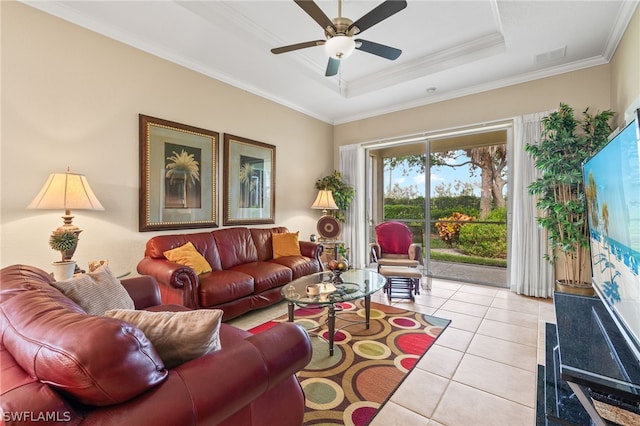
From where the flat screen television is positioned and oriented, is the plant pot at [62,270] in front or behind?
in front

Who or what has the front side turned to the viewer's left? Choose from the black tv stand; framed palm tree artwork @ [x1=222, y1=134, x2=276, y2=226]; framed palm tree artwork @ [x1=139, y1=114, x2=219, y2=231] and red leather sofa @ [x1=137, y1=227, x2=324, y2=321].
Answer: the black tv stand

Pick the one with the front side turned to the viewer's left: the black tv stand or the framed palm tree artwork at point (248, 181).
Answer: the black tv stand

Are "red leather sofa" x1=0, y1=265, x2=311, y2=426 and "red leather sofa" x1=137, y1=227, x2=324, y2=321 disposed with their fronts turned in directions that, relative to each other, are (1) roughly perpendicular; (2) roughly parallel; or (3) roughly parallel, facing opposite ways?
roughly perpendicular

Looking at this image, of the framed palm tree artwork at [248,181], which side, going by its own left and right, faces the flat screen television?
front

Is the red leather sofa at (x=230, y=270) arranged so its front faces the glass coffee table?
yes

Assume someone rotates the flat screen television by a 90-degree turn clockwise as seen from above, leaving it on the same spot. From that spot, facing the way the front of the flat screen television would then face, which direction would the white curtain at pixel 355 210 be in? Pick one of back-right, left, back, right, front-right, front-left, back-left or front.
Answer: front-left

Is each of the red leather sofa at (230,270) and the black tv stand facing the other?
yes

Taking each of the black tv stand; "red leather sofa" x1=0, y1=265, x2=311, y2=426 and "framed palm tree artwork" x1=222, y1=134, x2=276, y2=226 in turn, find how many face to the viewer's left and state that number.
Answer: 1

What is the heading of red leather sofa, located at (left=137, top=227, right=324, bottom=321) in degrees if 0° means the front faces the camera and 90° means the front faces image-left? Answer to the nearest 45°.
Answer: approximately 315°

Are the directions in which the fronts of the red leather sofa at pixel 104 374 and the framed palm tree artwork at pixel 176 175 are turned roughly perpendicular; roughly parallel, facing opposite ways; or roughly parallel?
roughly perpendicular

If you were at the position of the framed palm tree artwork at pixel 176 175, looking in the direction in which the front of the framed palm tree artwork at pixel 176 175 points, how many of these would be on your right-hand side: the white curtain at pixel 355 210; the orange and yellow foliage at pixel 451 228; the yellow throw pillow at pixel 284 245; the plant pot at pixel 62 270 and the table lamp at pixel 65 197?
2

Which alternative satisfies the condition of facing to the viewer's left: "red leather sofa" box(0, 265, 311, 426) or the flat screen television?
the flat screen television

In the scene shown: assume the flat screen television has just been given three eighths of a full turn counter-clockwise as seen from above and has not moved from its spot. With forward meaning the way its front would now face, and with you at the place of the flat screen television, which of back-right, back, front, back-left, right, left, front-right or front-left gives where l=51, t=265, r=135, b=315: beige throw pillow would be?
right

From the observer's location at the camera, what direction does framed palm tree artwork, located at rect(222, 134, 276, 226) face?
facing the viewer and to the right of the viewer

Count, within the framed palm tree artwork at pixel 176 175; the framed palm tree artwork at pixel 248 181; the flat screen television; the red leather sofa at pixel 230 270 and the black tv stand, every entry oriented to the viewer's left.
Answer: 2

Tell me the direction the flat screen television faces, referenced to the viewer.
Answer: facing to the left of the viewer
